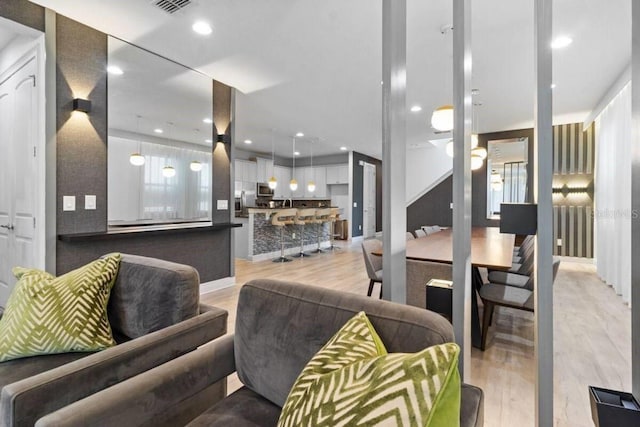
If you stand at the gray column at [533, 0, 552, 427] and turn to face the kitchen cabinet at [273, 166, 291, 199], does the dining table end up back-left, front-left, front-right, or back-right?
front-right

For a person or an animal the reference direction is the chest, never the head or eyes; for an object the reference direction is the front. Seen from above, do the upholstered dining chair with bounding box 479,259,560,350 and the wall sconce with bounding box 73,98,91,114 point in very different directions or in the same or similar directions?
very different directions

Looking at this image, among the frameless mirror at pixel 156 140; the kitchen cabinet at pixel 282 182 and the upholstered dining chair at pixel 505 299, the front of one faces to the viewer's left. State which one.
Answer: the upholstered dining chair

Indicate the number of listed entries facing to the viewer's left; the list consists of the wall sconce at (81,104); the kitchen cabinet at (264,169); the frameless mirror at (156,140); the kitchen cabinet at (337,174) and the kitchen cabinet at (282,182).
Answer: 0

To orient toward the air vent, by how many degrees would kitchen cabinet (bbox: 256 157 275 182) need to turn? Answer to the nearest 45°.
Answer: approximately 45° to its right

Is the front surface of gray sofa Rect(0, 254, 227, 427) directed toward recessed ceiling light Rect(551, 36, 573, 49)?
no

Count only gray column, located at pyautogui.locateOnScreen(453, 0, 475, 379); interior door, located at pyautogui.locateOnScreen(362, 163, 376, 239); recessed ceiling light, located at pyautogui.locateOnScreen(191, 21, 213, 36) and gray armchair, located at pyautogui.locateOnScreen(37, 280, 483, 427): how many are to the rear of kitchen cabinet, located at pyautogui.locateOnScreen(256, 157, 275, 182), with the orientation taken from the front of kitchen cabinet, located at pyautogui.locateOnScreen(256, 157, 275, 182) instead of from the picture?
0

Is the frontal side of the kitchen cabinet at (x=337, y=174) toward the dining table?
yes

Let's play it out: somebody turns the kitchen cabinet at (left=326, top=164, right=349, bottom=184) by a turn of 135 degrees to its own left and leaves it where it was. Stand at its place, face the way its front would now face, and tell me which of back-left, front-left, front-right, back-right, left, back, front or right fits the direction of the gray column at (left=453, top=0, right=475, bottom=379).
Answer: back-right

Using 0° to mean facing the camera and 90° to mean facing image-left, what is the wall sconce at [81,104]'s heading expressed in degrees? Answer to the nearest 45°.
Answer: approximately 315°

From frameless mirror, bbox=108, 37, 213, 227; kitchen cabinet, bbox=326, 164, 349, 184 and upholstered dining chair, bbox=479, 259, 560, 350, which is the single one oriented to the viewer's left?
the upholstered dining chair

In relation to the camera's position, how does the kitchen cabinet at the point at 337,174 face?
facing the viewer

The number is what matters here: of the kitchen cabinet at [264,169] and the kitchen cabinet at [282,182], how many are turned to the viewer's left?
0

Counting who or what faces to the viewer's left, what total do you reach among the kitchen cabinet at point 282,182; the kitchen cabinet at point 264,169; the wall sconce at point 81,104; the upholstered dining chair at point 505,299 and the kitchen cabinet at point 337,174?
1

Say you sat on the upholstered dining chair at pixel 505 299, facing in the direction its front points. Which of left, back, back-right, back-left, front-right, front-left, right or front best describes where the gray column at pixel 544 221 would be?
left

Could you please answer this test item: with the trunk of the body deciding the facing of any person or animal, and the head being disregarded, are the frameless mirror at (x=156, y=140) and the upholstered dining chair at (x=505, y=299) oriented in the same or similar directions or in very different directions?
very different directions
